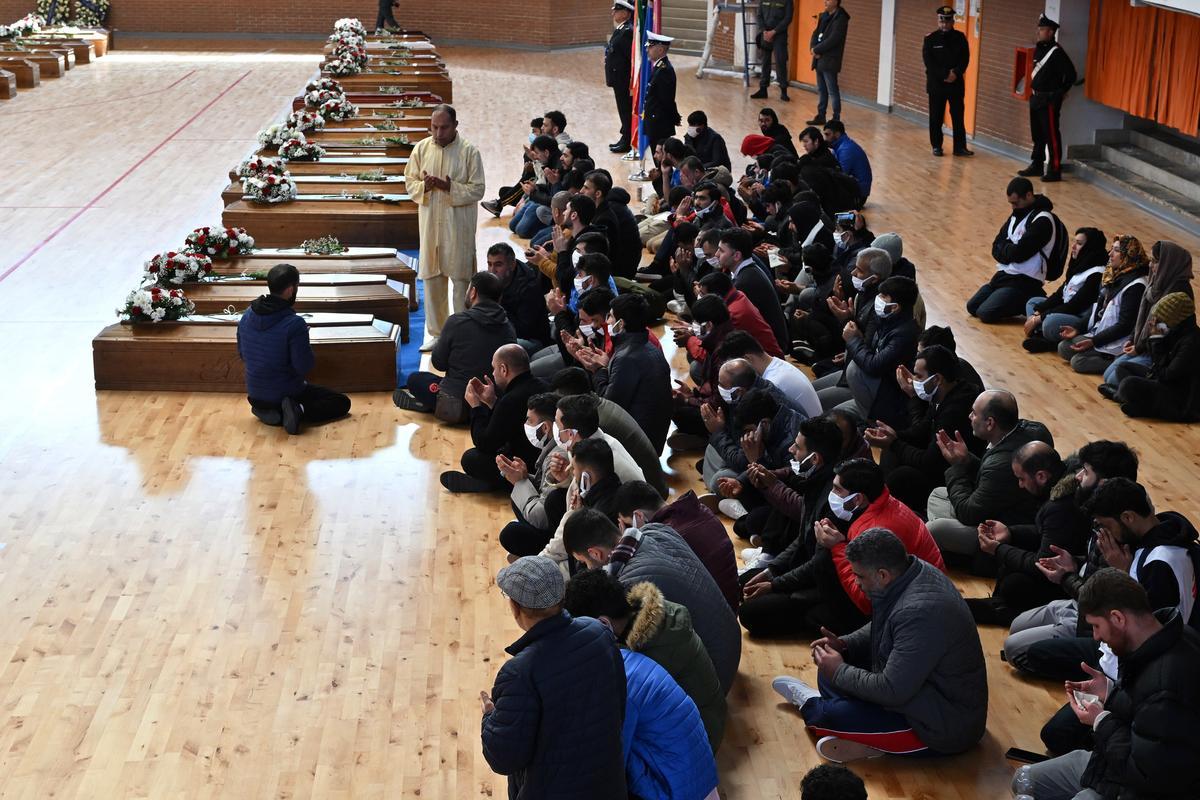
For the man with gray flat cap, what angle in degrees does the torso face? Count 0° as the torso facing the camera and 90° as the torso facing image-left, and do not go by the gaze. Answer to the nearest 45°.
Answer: approximately 135°

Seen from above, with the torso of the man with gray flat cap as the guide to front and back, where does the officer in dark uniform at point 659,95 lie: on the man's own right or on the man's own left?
on the man's own right

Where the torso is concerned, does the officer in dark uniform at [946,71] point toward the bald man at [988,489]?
yes

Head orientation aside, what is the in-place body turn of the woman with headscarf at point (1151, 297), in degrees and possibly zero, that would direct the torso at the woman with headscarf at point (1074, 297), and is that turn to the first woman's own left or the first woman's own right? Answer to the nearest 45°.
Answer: approximately 45° to the first woman's own right

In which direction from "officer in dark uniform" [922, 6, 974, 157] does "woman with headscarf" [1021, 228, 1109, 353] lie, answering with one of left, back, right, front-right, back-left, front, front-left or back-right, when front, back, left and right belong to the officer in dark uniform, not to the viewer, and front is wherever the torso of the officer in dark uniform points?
front

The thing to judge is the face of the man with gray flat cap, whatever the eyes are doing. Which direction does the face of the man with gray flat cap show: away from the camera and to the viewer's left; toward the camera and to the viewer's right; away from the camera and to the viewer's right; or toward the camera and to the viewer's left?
away from the camera and to the viewer's left

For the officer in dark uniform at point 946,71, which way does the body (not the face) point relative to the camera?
toward the camera

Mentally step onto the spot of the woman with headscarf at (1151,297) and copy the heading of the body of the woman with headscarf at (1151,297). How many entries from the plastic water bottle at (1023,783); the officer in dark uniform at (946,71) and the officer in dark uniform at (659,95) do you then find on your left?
1

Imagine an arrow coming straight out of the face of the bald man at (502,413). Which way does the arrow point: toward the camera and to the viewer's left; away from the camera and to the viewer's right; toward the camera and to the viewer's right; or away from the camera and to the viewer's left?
away from the camera and to the viewer's left

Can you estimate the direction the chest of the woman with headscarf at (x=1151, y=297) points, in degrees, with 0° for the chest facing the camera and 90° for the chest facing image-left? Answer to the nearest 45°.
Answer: approximately 90°

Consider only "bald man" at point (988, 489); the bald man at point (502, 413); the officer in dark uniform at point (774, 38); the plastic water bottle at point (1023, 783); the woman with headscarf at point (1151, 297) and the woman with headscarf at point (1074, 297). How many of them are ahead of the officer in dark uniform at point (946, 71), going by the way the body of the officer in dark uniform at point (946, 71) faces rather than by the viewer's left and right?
5

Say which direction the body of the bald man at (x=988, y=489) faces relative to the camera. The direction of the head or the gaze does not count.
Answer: to the viewer's left

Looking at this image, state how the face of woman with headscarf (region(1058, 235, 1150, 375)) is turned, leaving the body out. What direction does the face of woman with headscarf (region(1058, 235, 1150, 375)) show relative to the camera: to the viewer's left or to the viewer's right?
to the viewer's left

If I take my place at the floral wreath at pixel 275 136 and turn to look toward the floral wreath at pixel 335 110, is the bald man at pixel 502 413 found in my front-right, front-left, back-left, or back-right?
back-right

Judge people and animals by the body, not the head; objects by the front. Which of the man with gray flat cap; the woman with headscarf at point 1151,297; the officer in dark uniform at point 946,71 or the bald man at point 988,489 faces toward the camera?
the officer in dark uniform

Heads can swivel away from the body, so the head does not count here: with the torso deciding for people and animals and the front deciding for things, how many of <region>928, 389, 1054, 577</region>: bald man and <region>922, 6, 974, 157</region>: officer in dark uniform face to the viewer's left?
1
